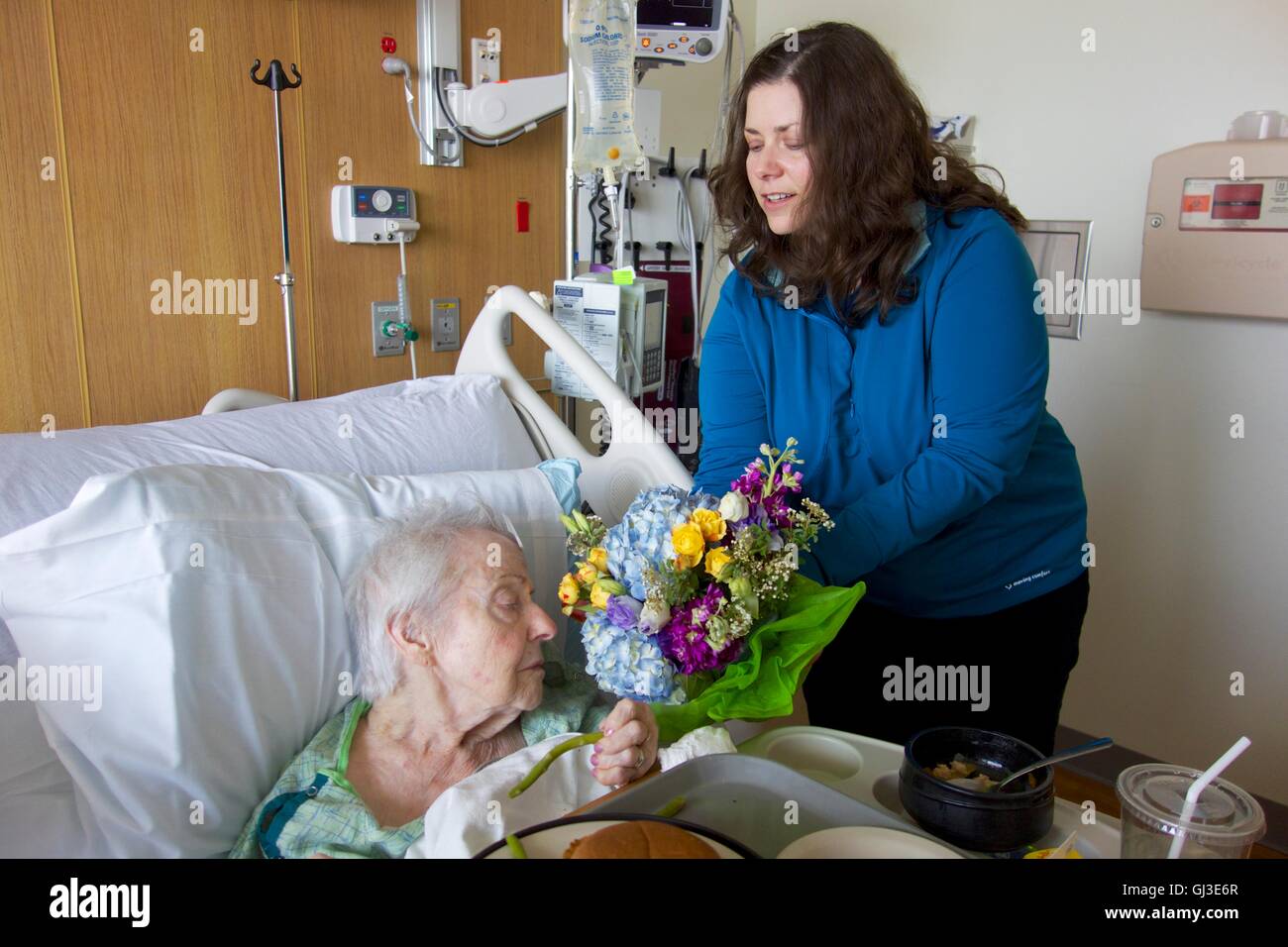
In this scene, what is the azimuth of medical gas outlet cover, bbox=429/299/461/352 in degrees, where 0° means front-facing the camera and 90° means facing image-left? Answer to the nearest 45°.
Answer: approximately 0°

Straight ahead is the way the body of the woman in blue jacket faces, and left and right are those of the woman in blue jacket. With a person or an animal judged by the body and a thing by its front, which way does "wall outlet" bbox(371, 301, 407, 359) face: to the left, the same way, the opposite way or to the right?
to the left

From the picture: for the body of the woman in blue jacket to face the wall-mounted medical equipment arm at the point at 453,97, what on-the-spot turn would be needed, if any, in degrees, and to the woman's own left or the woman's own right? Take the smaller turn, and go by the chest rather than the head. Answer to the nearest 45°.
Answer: approximately 90° to the woman's own right

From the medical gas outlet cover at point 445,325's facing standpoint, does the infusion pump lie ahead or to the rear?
ahead

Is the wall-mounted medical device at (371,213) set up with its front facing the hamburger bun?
yes

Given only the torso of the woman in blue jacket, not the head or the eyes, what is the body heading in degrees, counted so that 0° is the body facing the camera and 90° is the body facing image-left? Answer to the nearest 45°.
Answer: approximately 45°

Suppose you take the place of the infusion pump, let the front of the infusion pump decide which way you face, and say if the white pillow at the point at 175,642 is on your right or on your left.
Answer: on your right

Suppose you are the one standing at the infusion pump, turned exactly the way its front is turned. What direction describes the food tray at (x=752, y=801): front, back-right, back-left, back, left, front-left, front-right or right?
front-right

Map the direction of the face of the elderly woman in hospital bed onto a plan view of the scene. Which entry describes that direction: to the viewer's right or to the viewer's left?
to the viewer's right

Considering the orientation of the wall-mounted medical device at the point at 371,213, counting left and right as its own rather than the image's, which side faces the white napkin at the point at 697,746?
front

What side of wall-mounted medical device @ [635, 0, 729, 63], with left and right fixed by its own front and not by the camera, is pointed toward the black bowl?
front

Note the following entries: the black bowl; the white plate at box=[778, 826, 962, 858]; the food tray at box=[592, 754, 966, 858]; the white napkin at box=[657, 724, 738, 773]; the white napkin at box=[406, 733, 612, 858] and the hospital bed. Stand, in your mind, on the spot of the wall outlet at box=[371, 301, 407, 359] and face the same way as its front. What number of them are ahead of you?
6
